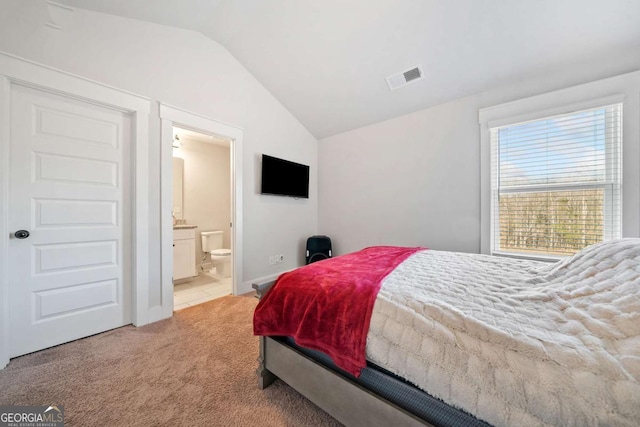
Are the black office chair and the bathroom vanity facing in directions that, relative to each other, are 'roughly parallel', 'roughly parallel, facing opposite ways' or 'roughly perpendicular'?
roughly perpendicular

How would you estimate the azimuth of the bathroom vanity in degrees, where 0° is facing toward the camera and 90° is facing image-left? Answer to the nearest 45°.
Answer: approximately 315°

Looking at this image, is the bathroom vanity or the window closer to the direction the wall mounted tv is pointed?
the window

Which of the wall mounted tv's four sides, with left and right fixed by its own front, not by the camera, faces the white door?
right

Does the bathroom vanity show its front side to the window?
yes

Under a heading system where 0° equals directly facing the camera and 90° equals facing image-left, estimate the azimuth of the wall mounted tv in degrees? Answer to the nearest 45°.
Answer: approximately 315°
